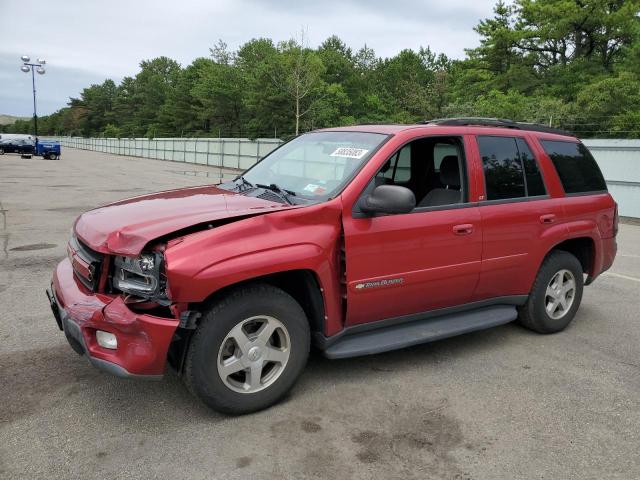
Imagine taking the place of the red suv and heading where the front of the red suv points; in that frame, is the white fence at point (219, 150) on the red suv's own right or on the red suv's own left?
on the red suv's own right

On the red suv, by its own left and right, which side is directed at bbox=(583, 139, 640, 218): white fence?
back

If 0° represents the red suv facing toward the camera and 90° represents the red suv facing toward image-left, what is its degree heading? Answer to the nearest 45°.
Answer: approximately 45°

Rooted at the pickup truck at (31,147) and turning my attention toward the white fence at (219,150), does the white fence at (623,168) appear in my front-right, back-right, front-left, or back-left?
front-right
